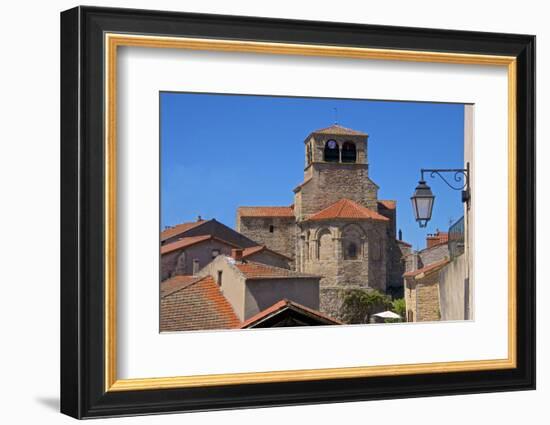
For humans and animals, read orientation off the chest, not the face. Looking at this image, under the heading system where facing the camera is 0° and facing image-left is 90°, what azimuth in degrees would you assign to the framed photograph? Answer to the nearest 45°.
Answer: approximately 315°
